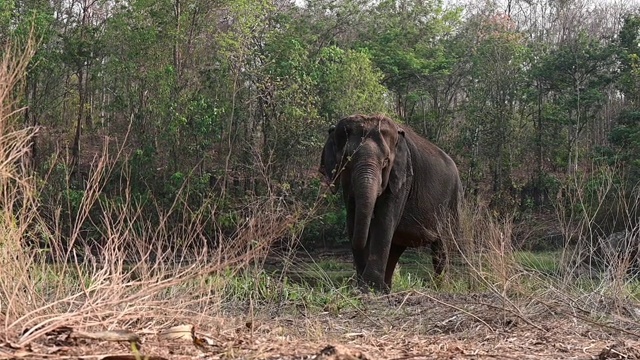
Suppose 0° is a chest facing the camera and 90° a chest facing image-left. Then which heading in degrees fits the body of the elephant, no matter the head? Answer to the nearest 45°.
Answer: approximately 45°
